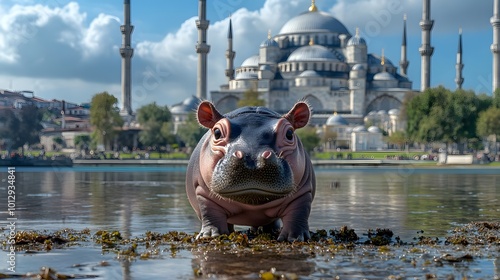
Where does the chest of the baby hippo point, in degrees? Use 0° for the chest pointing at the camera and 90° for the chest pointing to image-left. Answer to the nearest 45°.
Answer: approximately 0°
